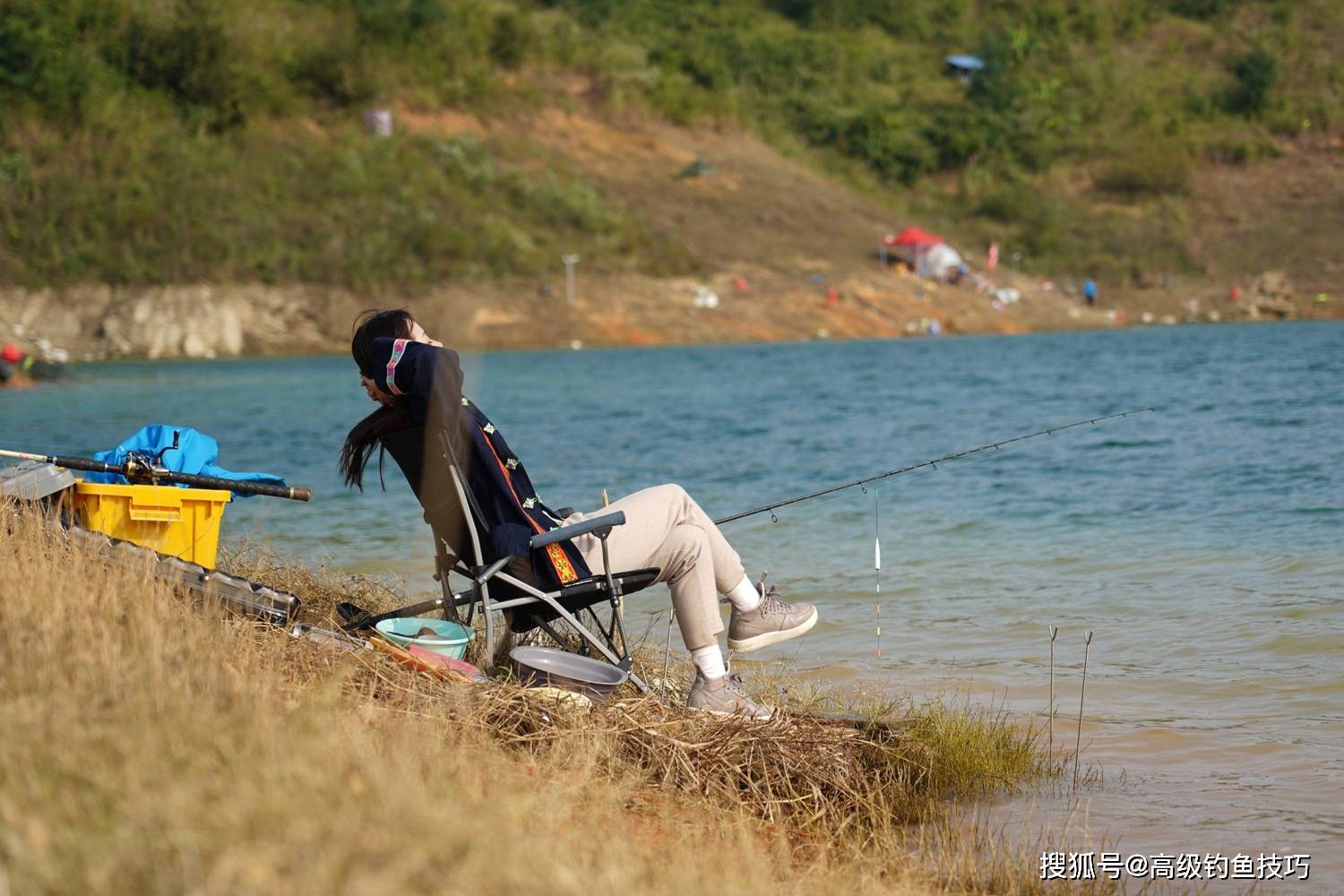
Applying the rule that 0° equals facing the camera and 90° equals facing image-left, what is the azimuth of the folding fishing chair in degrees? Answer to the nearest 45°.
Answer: approximately 270°

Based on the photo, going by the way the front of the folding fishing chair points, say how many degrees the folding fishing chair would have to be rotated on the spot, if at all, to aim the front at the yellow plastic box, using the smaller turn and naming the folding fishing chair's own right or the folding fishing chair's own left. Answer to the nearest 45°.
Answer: approximately 180°

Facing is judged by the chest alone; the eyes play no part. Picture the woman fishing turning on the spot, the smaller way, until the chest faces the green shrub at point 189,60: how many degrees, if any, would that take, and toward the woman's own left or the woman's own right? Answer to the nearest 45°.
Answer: approximately 90° to the woman's own left

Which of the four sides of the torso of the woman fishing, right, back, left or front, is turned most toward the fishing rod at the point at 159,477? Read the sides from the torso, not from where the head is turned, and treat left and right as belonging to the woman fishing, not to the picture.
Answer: back

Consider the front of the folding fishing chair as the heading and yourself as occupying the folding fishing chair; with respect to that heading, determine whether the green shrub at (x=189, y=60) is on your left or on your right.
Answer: on your left

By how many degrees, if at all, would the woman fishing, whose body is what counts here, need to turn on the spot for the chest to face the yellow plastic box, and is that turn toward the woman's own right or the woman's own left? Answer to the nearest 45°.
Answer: approximately 180°

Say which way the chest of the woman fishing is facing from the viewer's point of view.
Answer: to the viewer's right

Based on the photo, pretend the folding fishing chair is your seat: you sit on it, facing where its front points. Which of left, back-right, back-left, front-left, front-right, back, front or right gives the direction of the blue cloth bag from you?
back-left

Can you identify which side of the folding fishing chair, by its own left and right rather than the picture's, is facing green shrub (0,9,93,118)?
left

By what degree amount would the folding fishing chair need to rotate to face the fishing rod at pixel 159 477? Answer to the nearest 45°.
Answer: approximately 180°
